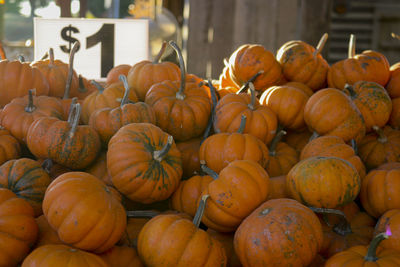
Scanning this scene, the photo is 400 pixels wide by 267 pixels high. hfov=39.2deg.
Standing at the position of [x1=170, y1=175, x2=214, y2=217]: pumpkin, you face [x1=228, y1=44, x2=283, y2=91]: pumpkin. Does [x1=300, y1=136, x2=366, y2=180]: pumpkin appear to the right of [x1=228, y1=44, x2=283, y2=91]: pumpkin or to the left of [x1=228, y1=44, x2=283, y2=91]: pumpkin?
right

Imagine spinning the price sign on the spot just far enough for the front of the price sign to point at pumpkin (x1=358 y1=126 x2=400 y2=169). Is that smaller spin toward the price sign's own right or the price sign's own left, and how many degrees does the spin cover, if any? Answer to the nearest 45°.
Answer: approximately 45° to the price sign's own left

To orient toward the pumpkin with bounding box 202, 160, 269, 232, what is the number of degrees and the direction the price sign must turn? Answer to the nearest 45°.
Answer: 0° — it already faces it

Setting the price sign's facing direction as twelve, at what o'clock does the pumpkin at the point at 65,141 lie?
The pumpkin is roughly at 12 o'clock from the price sign.

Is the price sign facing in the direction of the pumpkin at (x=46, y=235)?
yes

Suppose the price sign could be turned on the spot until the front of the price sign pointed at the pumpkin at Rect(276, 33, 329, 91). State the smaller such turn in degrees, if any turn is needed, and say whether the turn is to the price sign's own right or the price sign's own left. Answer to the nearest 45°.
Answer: approximately 45° to the price sign's own left

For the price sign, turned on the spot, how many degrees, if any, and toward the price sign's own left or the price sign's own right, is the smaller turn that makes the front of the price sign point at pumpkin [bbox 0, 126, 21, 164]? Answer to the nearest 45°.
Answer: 0° — it already faces it

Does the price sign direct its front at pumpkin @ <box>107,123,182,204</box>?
yes

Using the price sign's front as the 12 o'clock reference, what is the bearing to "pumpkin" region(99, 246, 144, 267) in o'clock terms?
The pumpkin is roughly at 12 o'clock from the price sign.

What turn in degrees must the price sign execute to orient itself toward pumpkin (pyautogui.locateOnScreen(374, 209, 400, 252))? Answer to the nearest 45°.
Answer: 0° — it already faces it

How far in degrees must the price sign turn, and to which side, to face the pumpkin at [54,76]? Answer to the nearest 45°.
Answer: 0° — it already faces it

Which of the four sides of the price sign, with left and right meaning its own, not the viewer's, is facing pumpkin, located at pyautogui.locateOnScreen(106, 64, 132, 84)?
front

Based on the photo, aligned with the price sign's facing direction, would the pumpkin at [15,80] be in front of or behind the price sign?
in front

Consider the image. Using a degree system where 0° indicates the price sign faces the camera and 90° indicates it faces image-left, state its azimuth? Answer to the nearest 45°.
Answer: approximately 0°
